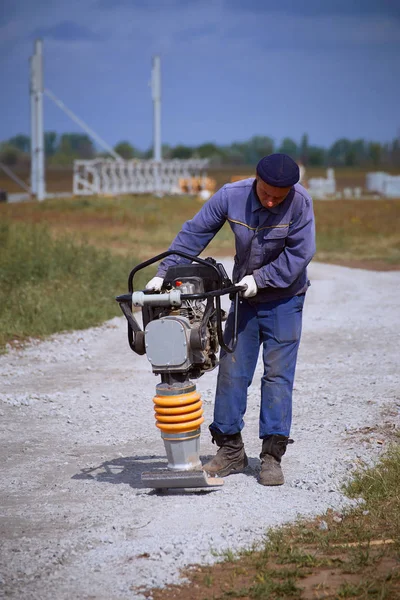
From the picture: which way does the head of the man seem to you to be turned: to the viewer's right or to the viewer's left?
to the viewer's left

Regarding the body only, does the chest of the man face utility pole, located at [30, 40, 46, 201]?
no
